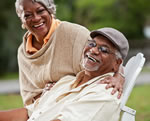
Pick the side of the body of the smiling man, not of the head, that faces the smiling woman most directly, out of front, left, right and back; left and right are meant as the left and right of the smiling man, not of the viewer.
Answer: right

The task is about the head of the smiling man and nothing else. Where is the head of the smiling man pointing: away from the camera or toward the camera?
toward the camera

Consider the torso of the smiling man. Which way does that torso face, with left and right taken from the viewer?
facing the viewer and to the left of the viewer
